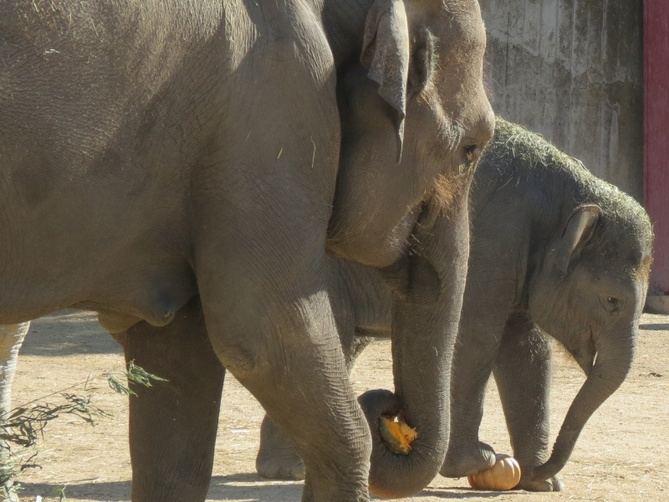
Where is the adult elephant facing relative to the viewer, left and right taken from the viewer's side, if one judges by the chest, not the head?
facing to the right of the viewer

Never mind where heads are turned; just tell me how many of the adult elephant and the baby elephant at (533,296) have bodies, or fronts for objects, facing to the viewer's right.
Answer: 2

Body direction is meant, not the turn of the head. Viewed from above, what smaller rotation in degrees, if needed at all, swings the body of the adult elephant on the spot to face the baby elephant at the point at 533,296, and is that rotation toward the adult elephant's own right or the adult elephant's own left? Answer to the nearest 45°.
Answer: approximately 45° to the adult elephant's own left

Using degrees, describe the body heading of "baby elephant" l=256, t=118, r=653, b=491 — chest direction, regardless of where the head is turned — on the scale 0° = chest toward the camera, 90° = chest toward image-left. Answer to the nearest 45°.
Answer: approximately 270°
